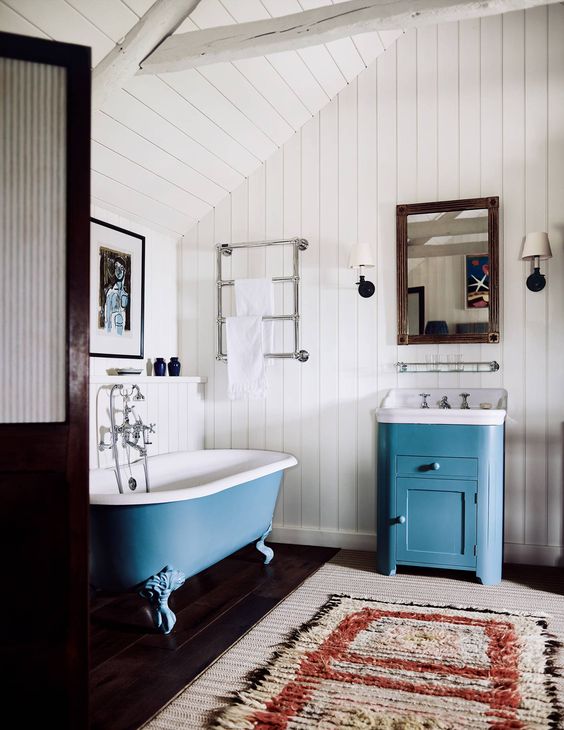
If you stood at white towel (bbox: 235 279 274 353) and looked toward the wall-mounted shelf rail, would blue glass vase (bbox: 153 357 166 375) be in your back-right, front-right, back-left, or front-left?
back-right

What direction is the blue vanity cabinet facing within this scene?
toward the camera

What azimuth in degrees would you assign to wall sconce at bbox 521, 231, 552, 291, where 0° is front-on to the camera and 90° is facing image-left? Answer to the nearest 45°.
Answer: approximately 0°

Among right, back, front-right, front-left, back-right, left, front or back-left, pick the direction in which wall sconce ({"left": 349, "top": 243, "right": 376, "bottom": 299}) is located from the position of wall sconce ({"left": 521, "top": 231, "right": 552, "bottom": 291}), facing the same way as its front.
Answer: right

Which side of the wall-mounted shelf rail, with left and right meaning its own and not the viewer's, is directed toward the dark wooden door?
front

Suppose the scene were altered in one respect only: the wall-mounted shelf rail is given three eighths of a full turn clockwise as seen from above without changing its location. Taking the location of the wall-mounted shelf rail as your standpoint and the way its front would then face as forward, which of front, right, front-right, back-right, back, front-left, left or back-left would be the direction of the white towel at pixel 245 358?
front-left

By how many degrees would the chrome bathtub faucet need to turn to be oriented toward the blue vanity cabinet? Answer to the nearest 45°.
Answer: approximately 45° to its left

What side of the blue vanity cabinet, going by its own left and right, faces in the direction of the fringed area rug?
front

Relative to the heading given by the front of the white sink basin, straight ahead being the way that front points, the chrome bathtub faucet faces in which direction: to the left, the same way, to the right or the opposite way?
to the left

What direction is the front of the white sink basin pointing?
toward the camera

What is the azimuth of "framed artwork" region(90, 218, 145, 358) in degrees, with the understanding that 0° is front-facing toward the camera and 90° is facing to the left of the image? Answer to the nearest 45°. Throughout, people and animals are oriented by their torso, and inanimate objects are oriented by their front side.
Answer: approximately 315°

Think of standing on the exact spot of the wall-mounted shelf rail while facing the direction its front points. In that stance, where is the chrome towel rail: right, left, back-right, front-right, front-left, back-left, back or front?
right

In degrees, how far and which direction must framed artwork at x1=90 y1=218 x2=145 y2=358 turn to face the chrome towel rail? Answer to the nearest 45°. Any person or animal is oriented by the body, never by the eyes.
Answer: approximately 45° to its left

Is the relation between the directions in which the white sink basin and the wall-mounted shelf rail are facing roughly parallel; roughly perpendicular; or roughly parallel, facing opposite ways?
roughly parallel

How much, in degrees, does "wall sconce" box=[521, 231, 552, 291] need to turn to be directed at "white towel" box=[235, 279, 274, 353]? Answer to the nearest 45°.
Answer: approximately 90° to its right

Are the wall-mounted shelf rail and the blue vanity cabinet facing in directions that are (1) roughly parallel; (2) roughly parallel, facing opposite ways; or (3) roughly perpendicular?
roughly parallel
